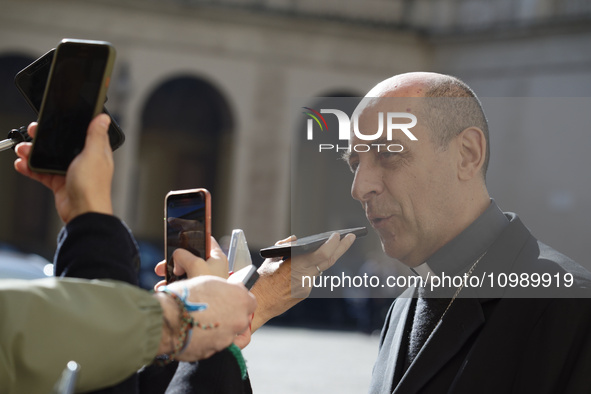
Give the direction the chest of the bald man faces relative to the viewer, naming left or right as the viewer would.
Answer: facing the viewer and to the left of the viewer
